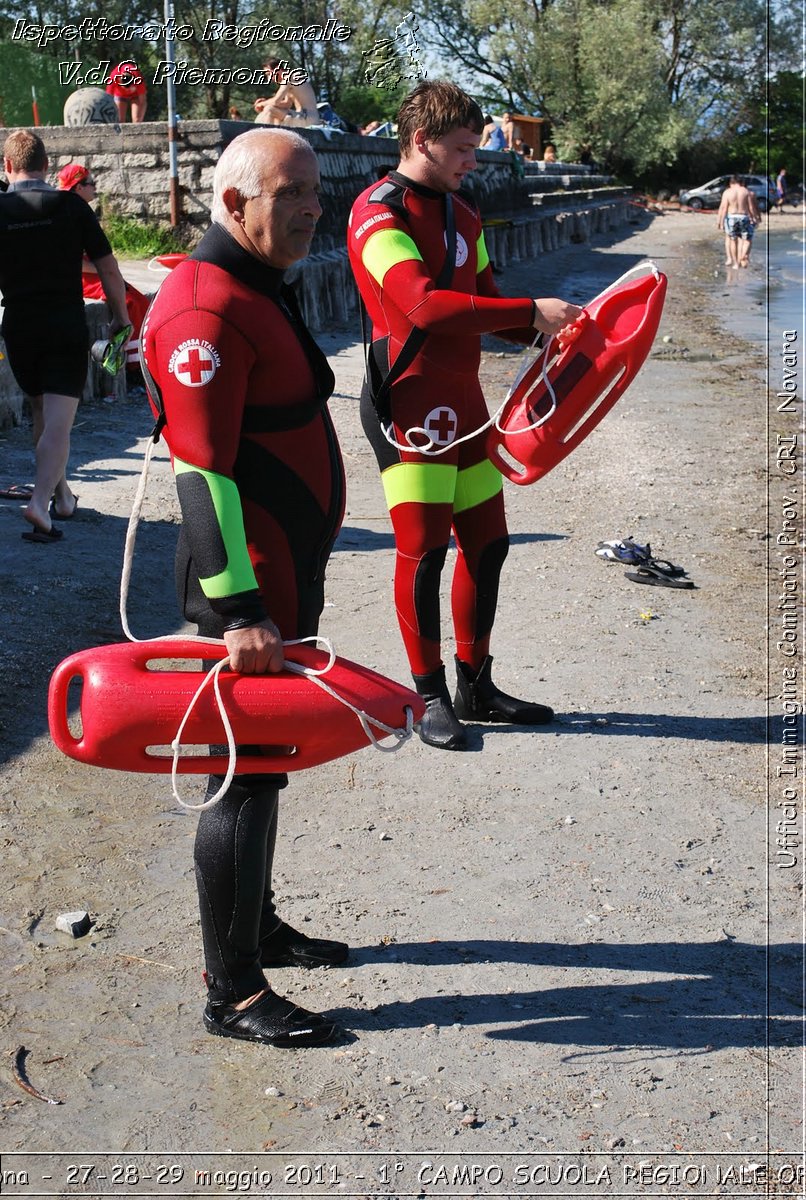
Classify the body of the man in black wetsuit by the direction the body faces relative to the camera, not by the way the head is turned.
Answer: away from the camera

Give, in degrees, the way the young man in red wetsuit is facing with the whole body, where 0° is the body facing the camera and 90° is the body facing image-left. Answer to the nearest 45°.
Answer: approximately 315°

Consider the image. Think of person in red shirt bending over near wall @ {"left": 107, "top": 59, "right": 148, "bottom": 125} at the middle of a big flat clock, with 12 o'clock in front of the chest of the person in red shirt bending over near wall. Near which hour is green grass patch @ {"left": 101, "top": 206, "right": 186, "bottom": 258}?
The green grass patch is roughly at 12 o'clock from the person in red shirt bending over near wall.

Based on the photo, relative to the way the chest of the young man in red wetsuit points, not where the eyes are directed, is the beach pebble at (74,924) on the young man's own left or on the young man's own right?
on the young man's own right

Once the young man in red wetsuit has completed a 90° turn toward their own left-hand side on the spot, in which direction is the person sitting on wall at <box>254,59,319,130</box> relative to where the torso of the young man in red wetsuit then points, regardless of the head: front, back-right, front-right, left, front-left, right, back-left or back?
front-left

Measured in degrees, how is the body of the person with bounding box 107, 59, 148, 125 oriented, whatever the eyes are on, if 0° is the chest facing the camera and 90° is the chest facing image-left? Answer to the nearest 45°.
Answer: approximately 0°
